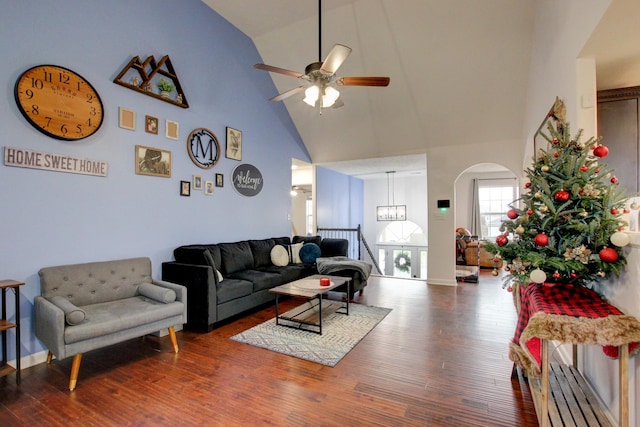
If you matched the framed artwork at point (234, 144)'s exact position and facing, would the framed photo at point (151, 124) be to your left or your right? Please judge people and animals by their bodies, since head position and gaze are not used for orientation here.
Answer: on your right

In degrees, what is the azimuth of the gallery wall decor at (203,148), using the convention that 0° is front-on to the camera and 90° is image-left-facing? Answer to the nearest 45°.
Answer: approximately 315°

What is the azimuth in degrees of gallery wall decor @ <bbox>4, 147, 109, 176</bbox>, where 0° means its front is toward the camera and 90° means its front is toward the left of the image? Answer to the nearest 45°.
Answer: approximately 315°

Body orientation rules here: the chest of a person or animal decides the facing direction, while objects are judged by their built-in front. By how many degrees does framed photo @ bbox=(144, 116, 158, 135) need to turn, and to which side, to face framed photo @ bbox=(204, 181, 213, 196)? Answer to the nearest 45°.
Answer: approximately 90° to its left

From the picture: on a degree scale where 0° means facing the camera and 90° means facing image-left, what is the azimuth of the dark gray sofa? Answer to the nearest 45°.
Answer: approximately 315°
